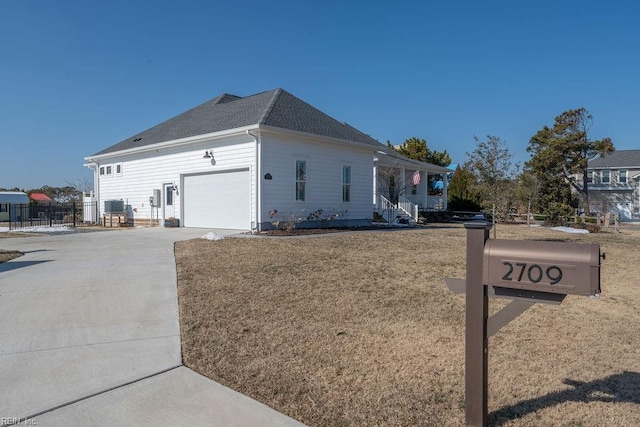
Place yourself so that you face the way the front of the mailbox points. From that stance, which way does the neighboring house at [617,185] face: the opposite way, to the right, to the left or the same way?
to the right

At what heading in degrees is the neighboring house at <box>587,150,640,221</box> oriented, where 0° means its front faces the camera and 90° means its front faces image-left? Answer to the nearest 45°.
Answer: approximately 0°

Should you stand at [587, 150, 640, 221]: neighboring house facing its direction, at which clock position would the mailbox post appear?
The mailbox post is roughly at 12 o'clock from the neighboring house.

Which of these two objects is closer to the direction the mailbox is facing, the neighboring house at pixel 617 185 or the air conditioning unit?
the neighboring house

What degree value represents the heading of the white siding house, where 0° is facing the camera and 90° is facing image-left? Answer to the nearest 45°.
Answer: approximately 315°

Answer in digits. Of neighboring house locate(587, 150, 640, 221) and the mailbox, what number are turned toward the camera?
1

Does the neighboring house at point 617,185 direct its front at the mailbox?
yes

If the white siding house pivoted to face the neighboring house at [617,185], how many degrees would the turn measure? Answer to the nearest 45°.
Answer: approximately 90° to its left

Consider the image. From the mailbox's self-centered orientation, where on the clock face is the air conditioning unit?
The air conditioning unit is roughly at 7 o'clock from the mailbox.

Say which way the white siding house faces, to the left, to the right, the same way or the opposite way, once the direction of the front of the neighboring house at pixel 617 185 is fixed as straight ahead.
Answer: to the left

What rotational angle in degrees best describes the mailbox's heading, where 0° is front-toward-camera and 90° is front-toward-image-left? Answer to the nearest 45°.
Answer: approximately 270°

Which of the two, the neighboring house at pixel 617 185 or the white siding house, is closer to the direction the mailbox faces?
the neighboring house
